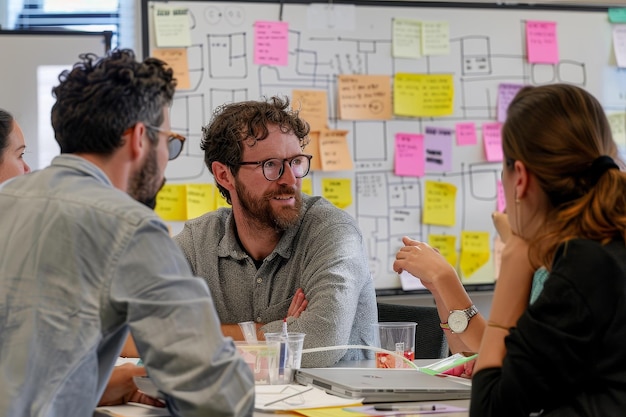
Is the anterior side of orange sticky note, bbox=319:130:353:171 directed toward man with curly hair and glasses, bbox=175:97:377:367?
yes

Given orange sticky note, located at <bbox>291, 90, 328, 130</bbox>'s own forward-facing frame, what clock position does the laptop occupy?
The laptop is roughly at 12 o'clock from the orange sticky note.

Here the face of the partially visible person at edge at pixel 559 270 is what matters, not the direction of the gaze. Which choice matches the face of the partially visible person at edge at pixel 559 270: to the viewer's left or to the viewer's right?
to the viewer's left

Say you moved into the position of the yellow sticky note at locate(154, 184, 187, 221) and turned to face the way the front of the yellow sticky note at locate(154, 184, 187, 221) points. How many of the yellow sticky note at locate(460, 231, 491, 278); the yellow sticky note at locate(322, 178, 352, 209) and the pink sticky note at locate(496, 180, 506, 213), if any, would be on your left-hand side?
3

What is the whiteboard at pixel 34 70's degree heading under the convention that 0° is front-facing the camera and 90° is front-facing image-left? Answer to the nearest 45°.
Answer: approximately 0°

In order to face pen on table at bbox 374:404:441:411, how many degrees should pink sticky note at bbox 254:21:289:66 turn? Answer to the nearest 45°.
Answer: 0° — it already faces it
